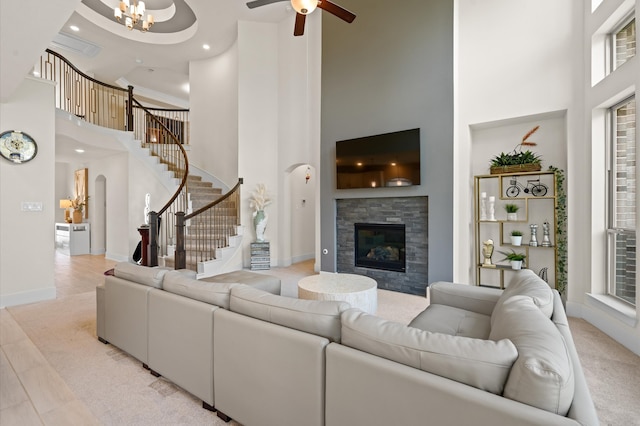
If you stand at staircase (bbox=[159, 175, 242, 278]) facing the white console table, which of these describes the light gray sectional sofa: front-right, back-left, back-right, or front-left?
back-left

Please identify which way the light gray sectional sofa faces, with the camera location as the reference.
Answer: facing away from the viewer and to the right of the viewer

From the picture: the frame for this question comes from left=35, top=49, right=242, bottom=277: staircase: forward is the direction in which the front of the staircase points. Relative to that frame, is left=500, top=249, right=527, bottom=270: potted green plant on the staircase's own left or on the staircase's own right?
on the staircase's own left

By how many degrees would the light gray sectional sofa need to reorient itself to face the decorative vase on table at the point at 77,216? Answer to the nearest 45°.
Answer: approximately 90° to its left

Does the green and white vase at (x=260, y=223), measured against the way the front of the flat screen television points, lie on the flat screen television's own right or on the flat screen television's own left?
on the flat screen television's own right

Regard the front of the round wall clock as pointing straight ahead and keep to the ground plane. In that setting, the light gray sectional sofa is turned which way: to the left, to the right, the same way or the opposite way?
to the left

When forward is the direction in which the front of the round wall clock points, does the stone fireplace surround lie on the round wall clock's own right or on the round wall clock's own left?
on the round wall clock's own left

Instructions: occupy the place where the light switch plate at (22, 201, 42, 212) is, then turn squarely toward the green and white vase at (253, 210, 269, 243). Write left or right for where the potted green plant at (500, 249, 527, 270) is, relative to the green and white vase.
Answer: right

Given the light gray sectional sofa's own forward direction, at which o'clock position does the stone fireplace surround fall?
The stone fireplace surround is roughly at 11 o'clock from the light gray sectional sofa.

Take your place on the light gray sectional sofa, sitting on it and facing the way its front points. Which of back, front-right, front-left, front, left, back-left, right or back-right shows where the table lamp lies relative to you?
left

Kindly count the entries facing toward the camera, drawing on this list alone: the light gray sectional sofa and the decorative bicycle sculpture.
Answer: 0

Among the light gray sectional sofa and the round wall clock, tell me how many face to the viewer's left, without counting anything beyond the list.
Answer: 0

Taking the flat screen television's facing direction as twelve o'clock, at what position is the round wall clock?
The round wall clock is roughly at 1 o'clock from the flat screen television.
